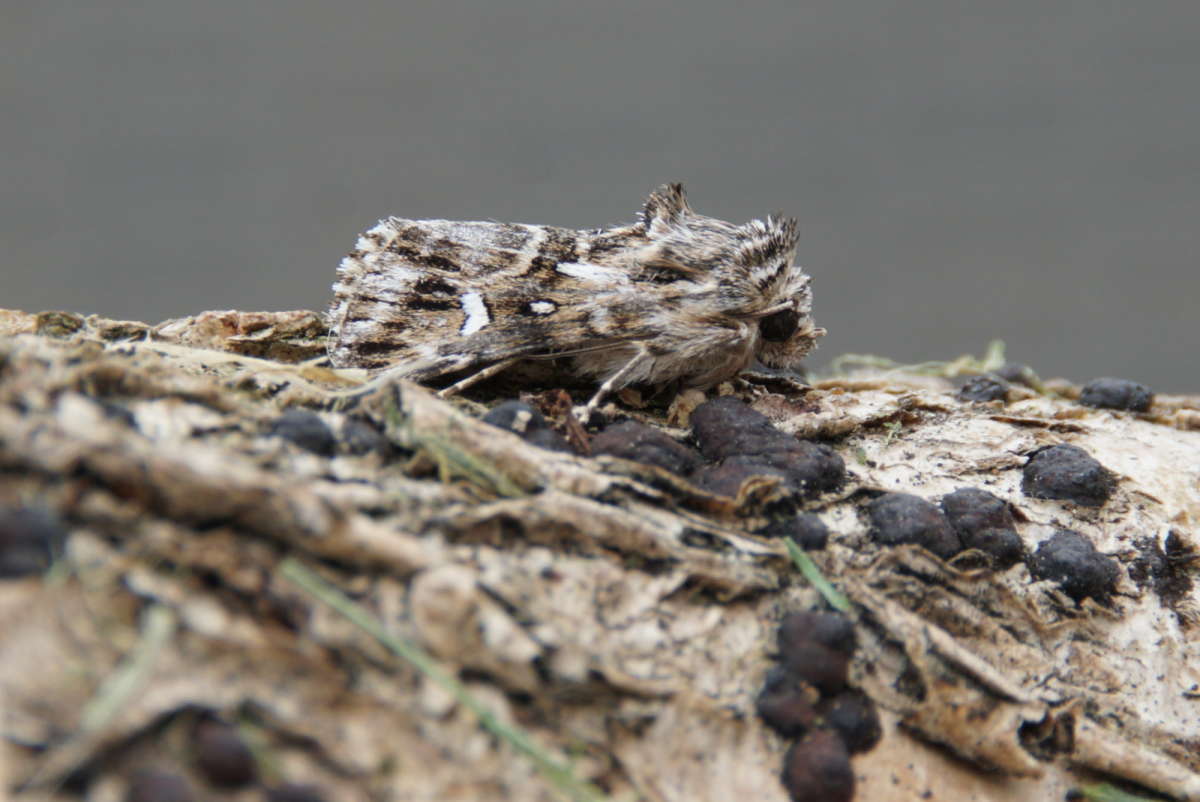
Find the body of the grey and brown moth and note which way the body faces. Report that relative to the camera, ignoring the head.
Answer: to the viewer's right

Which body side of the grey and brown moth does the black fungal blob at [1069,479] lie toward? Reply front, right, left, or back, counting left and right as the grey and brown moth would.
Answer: front

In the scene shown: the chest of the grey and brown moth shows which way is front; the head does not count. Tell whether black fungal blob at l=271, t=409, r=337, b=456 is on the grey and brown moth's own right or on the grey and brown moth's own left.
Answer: on the grey and brown moth's own right
